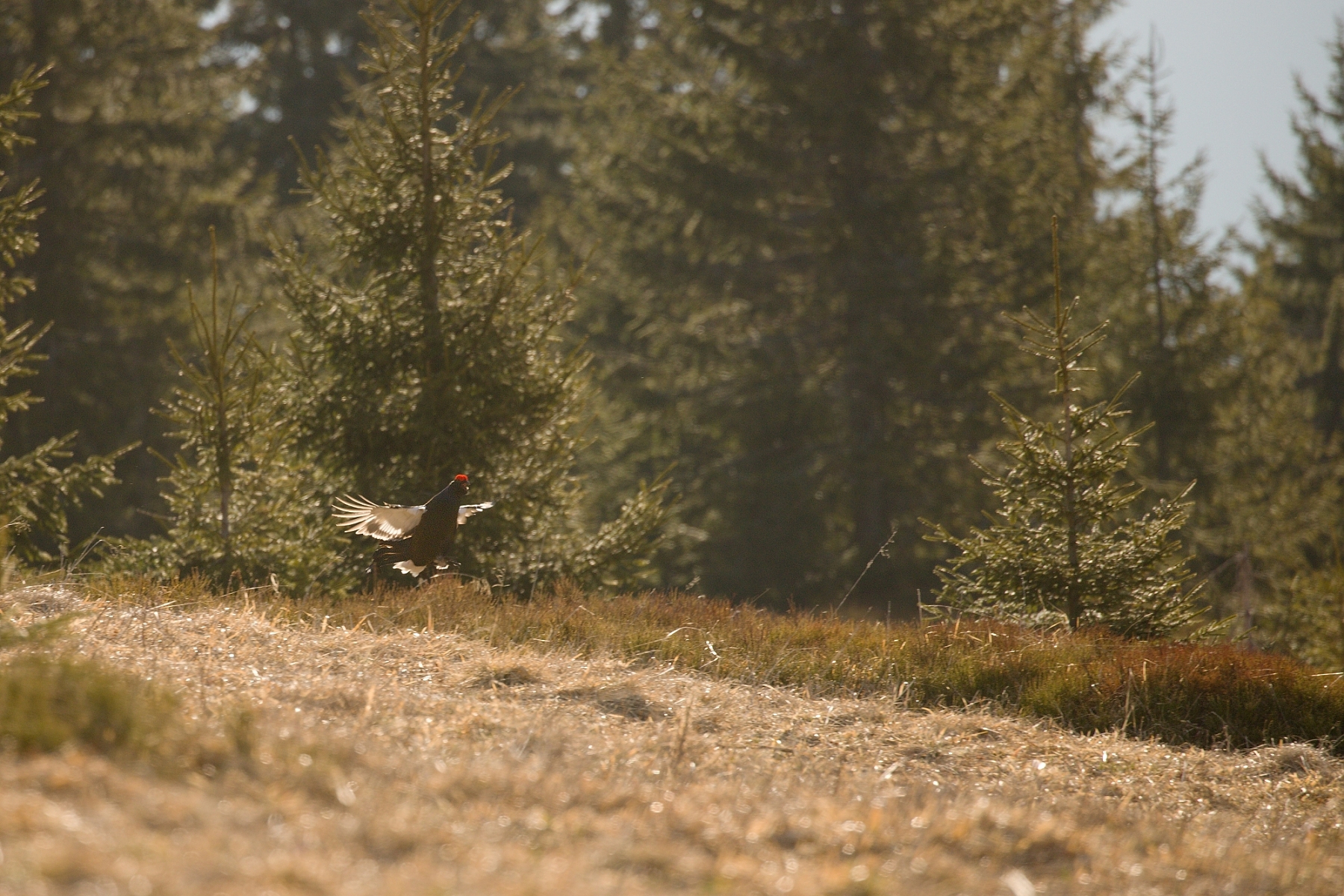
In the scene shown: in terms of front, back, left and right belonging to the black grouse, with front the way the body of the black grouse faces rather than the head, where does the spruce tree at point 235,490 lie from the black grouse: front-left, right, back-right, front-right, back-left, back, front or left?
back

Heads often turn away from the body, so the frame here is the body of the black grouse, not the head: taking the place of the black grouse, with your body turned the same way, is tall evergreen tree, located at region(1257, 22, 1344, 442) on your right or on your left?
on your left

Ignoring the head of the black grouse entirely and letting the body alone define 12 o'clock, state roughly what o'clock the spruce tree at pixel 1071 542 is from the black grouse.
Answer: The spruce tree is roughly at 11 o'clock from the black grouse.

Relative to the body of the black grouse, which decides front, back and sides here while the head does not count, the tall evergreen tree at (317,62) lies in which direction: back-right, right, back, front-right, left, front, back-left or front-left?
back-left

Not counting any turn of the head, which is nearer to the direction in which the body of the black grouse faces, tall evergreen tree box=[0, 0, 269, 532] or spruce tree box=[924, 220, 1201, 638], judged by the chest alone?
the spruce tree

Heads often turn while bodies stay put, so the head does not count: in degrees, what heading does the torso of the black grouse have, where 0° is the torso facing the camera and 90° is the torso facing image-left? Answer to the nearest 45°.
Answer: approximately 315°

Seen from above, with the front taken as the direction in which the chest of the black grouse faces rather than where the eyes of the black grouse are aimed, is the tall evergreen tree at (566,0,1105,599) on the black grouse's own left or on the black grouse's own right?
on the black grouse's own left

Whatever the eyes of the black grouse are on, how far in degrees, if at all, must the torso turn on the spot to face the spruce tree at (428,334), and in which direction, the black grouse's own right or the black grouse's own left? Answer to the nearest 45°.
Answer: approximately 135° to the black grouse's own left
